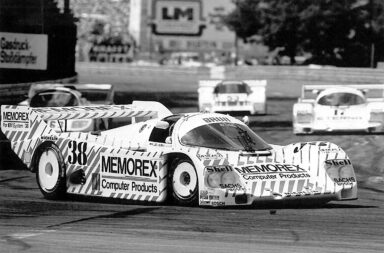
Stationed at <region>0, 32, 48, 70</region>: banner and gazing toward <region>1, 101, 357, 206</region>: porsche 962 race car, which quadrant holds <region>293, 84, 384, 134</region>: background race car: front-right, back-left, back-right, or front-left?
front-left

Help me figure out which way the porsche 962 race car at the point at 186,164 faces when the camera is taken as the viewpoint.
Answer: facing the viewer and to the right of the viewer

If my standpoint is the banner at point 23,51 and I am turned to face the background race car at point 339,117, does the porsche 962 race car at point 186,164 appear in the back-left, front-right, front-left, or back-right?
front-right

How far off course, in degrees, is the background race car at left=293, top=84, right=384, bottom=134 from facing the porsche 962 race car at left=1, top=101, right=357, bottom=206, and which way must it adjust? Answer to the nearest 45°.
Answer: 0° — it already faces it

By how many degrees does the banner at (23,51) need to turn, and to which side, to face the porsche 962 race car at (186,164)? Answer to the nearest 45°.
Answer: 0° — it already faces it

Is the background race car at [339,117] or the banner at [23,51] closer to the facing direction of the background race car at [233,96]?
the background race car

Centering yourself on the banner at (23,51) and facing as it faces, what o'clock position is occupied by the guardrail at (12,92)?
The guardrail is roughly at 12 o'clock from the banner.

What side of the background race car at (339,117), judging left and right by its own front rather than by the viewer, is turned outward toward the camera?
front

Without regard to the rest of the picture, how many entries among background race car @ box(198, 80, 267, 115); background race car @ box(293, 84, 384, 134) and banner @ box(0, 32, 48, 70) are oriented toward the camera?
3

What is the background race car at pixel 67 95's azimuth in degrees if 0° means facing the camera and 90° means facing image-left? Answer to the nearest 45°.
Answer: approximately 45°

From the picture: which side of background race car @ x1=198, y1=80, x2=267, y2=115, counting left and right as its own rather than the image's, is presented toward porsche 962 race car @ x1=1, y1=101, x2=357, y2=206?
front

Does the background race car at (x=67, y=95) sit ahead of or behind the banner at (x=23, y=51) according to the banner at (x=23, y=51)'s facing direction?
ahead

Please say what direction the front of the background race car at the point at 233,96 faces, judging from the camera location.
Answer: facing the viewer

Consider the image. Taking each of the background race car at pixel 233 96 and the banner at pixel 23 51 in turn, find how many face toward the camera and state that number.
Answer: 2
